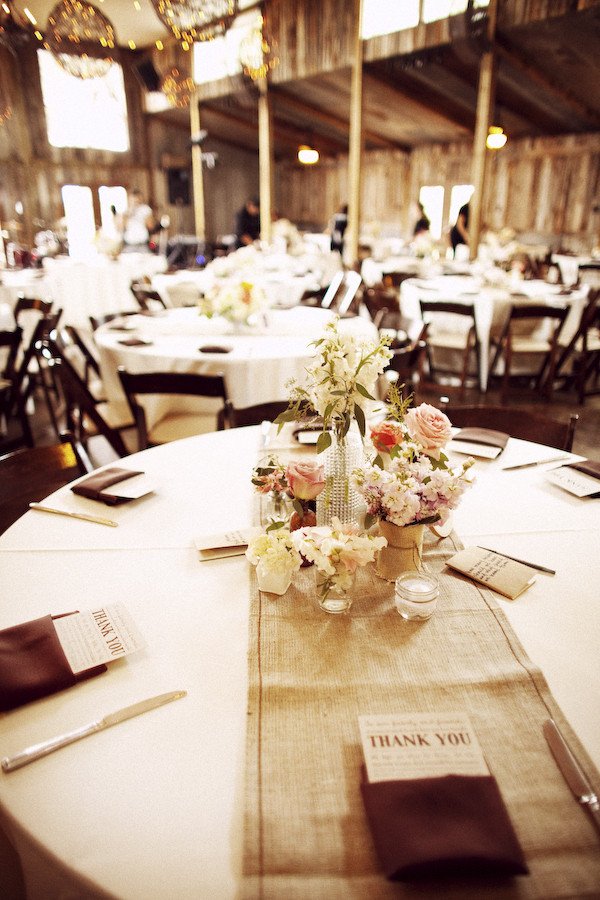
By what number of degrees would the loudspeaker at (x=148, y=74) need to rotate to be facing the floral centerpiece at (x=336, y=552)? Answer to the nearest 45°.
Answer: approximately 45° to its right

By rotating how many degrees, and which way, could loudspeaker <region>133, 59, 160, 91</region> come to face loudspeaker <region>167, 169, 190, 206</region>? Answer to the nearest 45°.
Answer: approximately 135° to its left

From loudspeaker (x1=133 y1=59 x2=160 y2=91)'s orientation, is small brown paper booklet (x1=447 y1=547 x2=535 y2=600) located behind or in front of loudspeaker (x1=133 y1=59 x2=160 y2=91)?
in front

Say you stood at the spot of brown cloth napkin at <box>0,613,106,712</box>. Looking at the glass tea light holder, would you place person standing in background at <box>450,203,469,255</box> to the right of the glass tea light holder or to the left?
left

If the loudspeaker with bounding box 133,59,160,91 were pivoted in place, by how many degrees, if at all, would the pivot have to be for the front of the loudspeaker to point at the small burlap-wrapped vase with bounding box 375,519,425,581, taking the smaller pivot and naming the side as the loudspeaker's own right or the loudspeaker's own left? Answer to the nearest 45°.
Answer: approximately 45° to the loudspeaker's own right

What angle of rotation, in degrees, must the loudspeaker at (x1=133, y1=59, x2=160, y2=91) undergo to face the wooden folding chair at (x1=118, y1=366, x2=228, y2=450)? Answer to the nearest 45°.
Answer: approximately 45° to its right

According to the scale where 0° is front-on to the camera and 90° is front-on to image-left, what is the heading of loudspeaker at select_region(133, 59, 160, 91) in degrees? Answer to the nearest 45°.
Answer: approximately 315°

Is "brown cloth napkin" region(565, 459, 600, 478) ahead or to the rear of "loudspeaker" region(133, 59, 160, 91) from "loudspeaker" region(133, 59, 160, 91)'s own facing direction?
ahead
